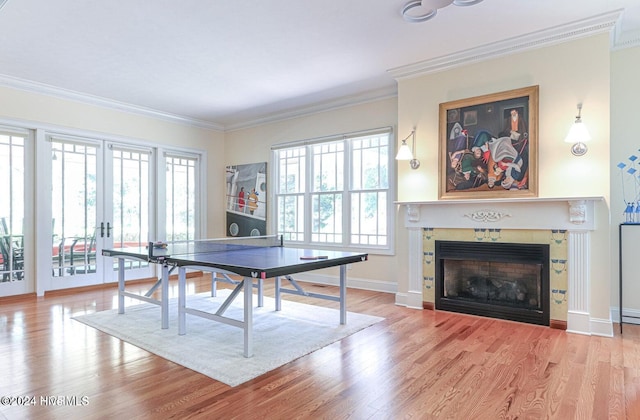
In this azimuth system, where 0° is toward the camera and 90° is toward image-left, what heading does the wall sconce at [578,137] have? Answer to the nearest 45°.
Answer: approximately 0°

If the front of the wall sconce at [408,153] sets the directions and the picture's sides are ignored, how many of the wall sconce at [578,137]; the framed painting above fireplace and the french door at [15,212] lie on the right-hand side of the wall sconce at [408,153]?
1

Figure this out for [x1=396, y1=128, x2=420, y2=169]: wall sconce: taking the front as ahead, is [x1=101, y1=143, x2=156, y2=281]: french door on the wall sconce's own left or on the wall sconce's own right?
on the wall sconce's own right

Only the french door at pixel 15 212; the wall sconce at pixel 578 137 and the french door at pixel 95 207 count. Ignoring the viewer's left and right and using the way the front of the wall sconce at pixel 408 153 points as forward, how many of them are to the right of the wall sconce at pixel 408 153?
2

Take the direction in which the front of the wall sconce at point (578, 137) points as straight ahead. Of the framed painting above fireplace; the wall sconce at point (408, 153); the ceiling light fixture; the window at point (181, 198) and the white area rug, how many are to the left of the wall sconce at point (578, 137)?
0

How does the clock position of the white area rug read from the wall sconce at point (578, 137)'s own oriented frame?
The white area rug is roughly at 2 o'clock from the wall sconce.

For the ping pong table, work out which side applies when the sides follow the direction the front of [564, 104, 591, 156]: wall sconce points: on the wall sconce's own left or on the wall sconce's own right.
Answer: on the wall sconce's own right

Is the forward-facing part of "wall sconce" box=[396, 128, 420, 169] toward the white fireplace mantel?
no

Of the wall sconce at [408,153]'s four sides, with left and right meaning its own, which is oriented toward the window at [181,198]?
right

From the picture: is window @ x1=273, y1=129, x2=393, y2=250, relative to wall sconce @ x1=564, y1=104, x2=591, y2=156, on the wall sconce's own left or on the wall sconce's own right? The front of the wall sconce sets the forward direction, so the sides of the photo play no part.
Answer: on the wall sconce's own right

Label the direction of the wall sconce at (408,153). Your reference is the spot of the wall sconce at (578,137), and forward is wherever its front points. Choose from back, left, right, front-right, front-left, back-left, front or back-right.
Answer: right

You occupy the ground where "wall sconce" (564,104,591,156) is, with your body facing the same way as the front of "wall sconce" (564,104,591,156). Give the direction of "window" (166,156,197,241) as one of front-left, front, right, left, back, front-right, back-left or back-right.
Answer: right

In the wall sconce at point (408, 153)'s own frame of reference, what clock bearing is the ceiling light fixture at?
The ceiling light fixture is roughly at 12 o'clock from the wall sconce.

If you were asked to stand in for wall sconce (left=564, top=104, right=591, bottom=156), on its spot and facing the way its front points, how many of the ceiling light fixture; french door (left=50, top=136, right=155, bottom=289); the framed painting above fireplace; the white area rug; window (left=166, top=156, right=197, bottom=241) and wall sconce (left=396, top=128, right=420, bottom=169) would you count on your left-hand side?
0

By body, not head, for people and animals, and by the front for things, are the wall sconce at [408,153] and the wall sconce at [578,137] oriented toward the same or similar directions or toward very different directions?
same or similar directions

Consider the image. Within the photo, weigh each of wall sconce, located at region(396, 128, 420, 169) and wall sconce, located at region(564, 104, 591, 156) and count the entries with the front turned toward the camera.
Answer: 2

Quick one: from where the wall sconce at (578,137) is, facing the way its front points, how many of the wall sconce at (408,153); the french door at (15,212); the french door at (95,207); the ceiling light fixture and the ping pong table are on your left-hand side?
0

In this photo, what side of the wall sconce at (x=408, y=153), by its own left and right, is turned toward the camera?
front

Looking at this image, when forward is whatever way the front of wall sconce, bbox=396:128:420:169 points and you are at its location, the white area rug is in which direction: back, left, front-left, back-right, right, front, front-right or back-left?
front-right
